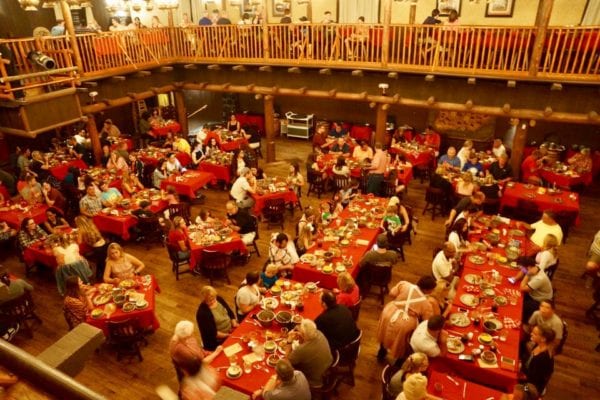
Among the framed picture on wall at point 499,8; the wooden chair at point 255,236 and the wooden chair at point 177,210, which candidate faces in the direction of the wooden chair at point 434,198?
the framed picture on wall

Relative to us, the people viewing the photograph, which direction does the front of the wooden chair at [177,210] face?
facing away from the viewer and to the left of the viewer

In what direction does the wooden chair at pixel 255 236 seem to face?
to the viewer's left

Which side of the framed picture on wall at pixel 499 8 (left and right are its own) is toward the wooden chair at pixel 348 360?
front

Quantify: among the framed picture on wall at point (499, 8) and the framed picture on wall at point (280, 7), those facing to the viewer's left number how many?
0

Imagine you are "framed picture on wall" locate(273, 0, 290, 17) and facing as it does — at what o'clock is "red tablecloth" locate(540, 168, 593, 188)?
The red tablecloth is roughly at 11 o'clock from the framed picture on wall.

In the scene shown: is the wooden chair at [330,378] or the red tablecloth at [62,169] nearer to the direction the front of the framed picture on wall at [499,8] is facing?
the wooden chair

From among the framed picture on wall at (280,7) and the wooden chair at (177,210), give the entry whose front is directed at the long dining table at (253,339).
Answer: the framed picture on wall

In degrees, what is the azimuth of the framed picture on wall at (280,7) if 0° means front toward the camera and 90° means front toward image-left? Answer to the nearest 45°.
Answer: approximately 0°

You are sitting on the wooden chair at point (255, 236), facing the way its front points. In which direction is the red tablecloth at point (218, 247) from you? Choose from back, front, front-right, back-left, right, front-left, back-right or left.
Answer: front-left

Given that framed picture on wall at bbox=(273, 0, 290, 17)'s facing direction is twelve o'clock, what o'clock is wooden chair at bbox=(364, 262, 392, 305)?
The wooden chair is roughly at 12 o'clock from the framed picture on wall.

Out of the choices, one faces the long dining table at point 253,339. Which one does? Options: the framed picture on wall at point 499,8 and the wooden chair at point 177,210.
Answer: the framed picture on wall

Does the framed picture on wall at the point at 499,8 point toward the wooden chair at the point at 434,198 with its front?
yes

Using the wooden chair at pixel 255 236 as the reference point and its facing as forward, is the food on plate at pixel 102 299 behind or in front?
in front
